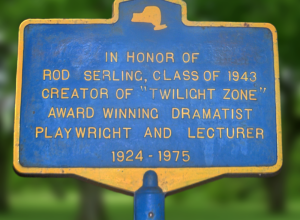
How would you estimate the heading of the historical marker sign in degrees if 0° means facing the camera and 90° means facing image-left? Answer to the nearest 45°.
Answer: approximately 0°
